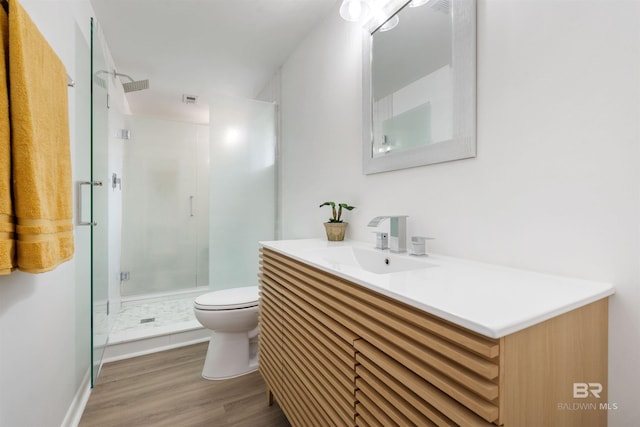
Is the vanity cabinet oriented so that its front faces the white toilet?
no

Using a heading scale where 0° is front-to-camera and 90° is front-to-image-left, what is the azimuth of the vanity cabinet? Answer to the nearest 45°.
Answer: approximately 45°

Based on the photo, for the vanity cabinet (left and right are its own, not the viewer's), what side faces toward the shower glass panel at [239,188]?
right

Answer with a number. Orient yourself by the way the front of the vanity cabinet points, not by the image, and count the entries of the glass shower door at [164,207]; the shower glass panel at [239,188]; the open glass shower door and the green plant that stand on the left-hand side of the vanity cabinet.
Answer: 0

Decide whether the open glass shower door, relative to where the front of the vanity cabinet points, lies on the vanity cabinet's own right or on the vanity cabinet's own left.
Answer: on the vanity cabinet's own right

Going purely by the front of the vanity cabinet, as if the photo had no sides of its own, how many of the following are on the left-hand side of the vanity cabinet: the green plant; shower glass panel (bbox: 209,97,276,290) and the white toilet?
0

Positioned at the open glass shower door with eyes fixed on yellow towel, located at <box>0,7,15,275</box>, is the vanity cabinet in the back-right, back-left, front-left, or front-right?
front-left

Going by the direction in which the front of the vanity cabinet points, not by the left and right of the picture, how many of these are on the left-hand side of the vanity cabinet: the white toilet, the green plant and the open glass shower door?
0

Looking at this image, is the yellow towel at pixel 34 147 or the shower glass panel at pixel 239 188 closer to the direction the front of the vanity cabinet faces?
the yellow towel

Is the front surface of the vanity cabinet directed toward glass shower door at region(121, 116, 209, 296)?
no

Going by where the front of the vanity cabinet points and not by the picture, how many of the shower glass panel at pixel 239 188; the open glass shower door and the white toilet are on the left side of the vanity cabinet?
0

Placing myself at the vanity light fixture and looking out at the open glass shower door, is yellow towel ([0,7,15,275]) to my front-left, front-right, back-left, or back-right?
front-left

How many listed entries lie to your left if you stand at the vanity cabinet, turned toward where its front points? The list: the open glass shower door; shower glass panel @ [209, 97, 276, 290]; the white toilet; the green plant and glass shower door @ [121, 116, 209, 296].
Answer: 0
